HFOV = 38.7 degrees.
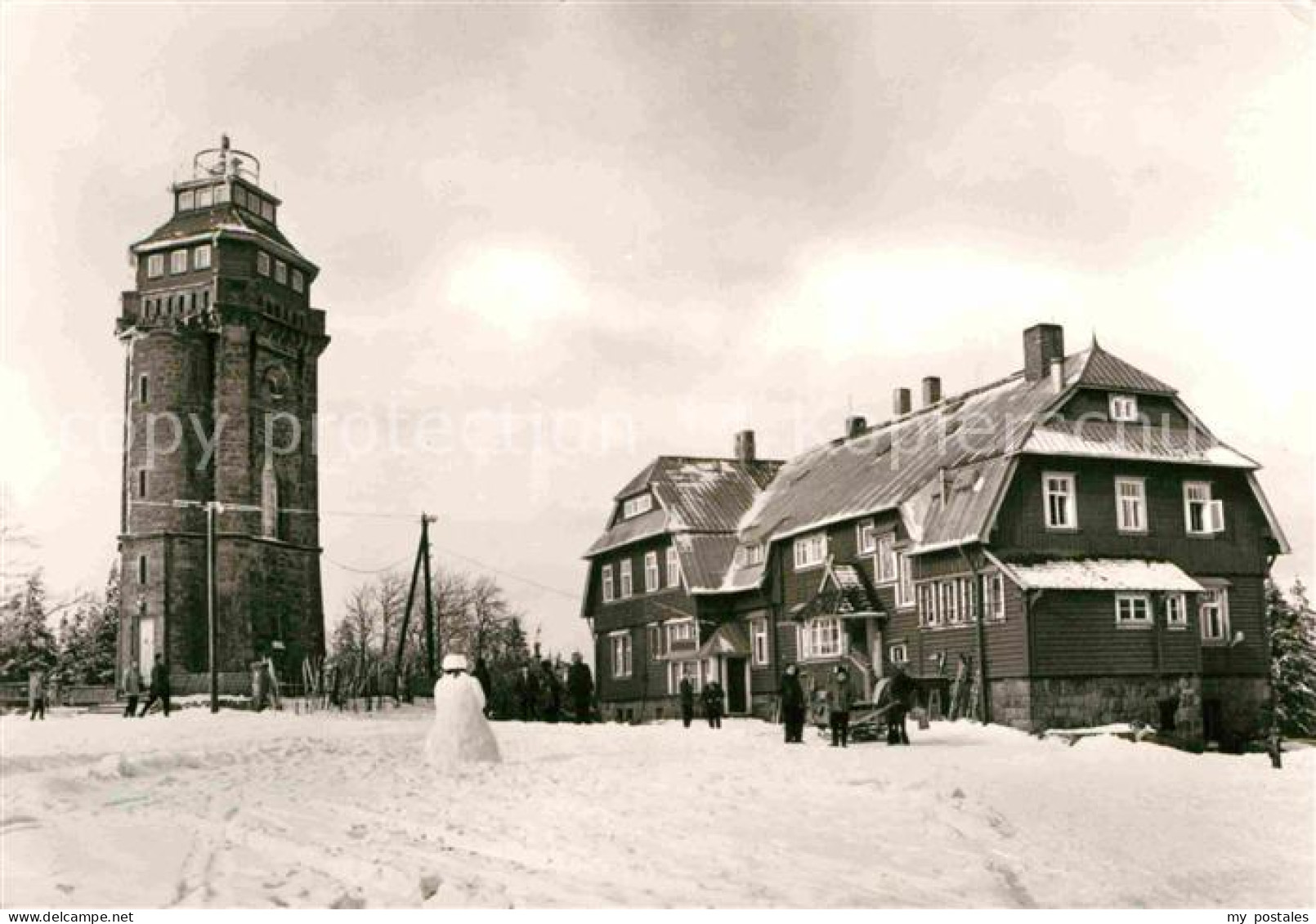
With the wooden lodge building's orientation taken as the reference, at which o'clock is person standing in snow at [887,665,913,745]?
The person standing in snow is roughly at 11 o'clock from the wooden lodge building.

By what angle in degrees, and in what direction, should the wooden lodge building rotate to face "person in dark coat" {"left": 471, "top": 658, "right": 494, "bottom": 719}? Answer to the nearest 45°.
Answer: approximately 45° to its right

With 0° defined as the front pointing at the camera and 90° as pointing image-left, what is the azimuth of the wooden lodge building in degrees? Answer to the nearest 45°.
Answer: approximately 45°

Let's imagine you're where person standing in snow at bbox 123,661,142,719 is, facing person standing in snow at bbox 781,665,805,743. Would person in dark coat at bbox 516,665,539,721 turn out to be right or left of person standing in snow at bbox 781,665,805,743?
left
